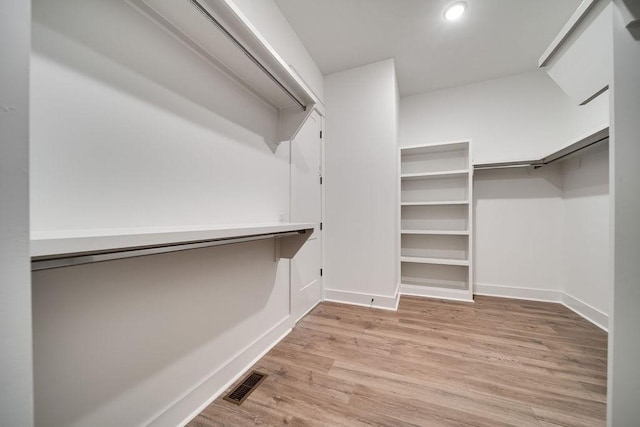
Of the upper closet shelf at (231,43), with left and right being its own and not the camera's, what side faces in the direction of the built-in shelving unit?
left

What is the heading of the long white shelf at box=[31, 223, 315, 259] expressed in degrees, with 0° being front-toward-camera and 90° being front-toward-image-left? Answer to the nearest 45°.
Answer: approximately 315°

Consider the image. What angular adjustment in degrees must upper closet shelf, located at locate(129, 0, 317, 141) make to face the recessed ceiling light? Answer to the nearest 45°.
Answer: approximately 45° to its left

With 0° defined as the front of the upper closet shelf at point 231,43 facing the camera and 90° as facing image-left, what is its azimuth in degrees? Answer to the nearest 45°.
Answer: approximately 315°

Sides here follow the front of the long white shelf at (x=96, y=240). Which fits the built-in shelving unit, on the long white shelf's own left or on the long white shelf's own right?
on the long white shelf's own left

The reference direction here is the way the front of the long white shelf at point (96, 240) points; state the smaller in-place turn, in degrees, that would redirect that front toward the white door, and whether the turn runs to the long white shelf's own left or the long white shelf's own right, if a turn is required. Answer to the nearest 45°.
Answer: approximately 90° to the long white shelf's own left

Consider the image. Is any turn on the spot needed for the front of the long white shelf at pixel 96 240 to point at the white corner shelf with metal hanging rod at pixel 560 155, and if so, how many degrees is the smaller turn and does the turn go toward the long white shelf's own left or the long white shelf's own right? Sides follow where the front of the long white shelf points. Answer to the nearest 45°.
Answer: approximately 45° to the long white shelf's own left

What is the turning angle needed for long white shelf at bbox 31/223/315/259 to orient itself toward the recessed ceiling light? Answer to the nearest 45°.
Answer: approximately 45° to its left
